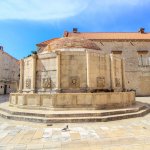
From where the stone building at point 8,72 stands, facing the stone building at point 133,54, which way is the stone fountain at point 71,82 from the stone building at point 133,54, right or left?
right

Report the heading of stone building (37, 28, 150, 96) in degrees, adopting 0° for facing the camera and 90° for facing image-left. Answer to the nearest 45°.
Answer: approximately 0°

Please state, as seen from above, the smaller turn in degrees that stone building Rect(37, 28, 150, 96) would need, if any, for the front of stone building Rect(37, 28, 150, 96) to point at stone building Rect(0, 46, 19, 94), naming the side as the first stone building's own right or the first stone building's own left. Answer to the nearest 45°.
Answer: approximately 90° to the first stone building's own right

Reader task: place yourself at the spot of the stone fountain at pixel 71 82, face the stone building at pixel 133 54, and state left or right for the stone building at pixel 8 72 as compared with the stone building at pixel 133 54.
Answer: left
